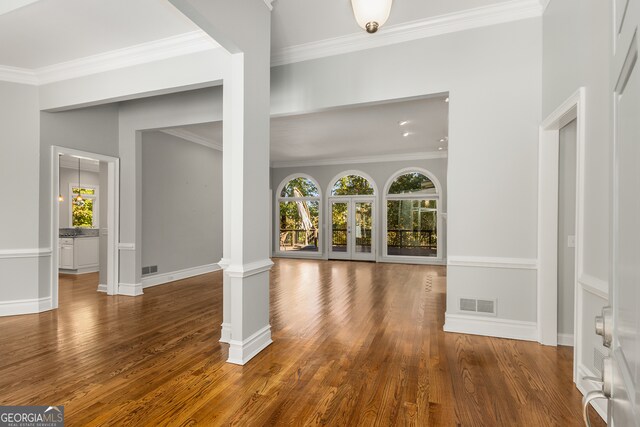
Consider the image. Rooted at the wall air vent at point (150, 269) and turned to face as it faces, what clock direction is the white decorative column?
The white decorative column is roughly at 1 o'clock from the wall air vent.

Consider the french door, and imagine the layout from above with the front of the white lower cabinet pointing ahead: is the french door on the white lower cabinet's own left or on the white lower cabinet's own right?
on the white lower cabinet's own left

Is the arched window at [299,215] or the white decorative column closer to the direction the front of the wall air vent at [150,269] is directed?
the white decorative column

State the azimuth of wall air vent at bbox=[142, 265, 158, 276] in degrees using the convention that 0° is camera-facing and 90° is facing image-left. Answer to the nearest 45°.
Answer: approximately 315°

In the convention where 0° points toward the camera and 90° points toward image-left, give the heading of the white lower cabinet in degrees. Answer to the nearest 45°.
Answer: approximately 45°

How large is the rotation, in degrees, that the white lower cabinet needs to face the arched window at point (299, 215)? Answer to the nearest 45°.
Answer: approximately 135° to its left

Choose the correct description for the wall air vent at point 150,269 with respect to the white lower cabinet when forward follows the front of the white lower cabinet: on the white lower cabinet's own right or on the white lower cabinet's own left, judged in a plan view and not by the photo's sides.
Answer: on the white lower cabinet's own left

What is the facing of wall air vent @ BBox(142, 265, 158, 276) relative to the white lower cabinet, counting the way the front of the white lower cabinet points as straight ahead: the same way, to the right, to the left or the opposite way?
to the left

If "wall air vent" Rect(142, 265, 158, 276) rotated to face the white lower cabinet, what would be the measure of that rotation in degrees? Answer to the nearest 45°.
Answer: approximately 180°

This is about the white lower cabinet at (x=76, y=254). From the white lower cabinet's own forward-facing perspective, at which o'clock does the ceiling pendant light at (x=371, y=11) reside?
The ceiling pendant light is roughly at 10 o'clock from the white lower cabinet.
